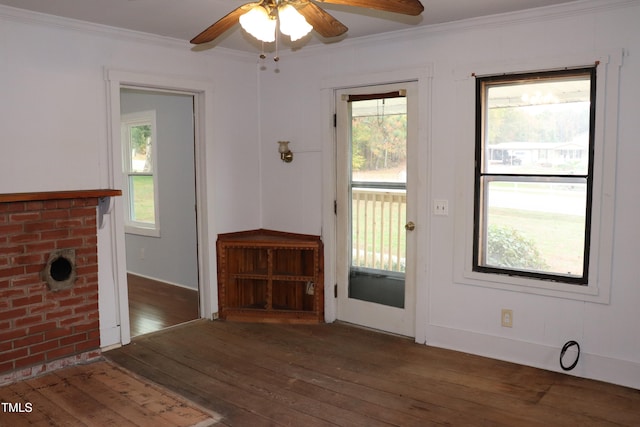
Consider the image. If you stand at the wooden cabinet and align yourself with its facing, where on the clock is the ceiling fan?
The ceiling fan is roughly at 12 o'clock from the wooden cabinet.

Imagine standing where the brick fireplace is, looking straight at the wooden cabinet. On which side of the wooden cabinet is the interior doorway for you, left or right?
left

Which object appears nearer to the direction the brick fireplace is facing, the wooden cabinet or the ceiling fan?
the ceiling fan

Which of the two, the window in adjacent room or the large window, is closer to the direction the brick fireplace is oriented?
the large window

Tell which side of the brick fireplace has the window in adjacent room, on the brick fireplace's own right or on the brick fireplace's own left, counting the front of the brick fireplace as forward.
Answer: on the brick fireplace's own left

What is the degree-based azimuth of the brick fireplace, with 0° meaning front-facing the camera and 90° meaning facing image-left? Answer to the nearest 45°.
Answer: approximately 315°

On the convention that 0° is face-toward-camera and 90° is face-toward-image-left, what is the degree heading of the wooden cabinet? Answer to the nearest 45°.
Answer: approximately 0°

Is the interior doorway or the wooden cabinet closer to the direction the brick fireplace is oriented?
the wooden cabinet

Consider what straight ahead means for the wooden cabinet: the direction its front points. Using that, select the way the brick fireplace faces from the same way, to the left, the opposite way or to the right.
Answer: to the left

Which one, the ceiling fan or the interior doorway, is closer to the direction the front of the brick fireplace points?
the ceiling fan

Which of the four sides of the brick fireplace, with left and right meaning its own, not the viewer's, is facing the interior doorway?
left
